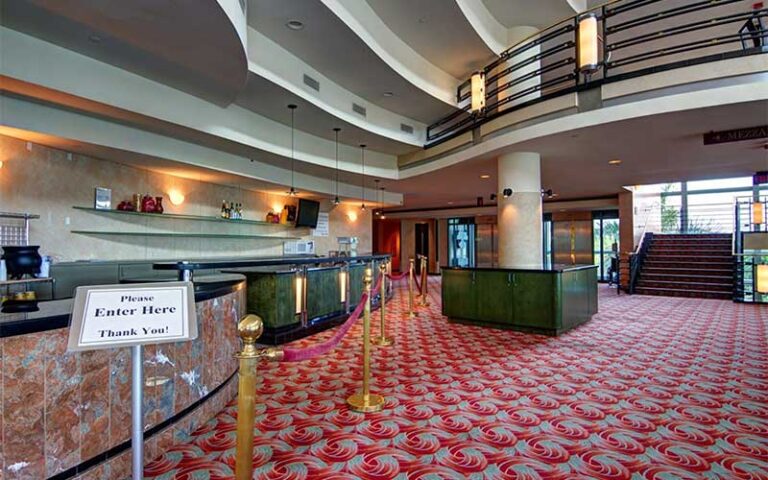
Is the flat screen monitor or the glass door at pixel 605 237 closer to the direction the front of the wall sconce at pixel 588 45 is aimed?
the flat screen monitor

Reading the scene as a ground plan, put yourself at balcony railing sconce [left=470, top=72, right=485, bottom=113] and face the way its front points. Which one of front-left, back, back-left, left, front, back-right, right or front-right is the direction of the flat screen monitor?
right

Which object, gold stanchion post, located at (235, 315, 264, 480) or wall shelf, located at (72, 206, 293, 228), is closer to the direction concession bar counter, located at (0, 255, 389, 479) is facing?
the gold stanchion post

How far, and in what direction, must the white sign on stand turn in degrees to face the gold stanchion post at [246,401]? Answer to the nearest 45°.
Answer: approximately 45° to its left

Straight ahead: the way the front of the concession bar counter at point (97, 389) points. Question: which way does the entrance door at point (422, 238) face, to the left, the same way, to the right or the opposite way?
to the right

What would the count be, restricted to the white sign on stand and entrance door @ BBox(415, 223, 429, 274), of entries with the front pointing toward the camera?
2

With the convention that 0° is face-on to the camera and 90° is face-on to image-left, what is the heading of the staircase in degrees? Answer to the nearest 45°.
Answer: approximately 0°

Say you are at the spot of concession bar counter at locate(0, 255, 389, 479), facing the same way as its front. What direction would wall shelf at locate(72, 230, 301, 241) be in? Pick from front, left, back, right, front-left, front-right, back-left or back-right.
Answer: back-left

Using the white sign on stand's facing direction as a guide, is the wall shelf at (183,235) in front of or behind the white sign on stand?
behind

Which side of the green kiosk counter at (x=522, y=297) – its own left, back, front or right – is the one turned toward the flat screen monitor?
right

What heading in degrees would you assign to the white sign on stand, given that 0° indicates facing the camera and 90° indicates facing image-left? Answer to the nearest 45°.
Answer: approximately 0°

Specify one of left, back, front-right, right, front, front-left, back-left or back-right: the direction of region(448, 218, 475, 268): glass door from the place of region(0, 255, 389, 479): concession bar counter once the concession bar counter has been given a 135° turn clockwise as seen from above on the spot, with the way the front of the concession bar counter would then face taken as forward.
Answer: back-right

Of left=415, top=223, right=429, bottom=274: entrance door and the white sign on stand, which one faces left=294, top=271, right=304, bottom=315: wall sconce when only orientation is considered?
the entrance door
